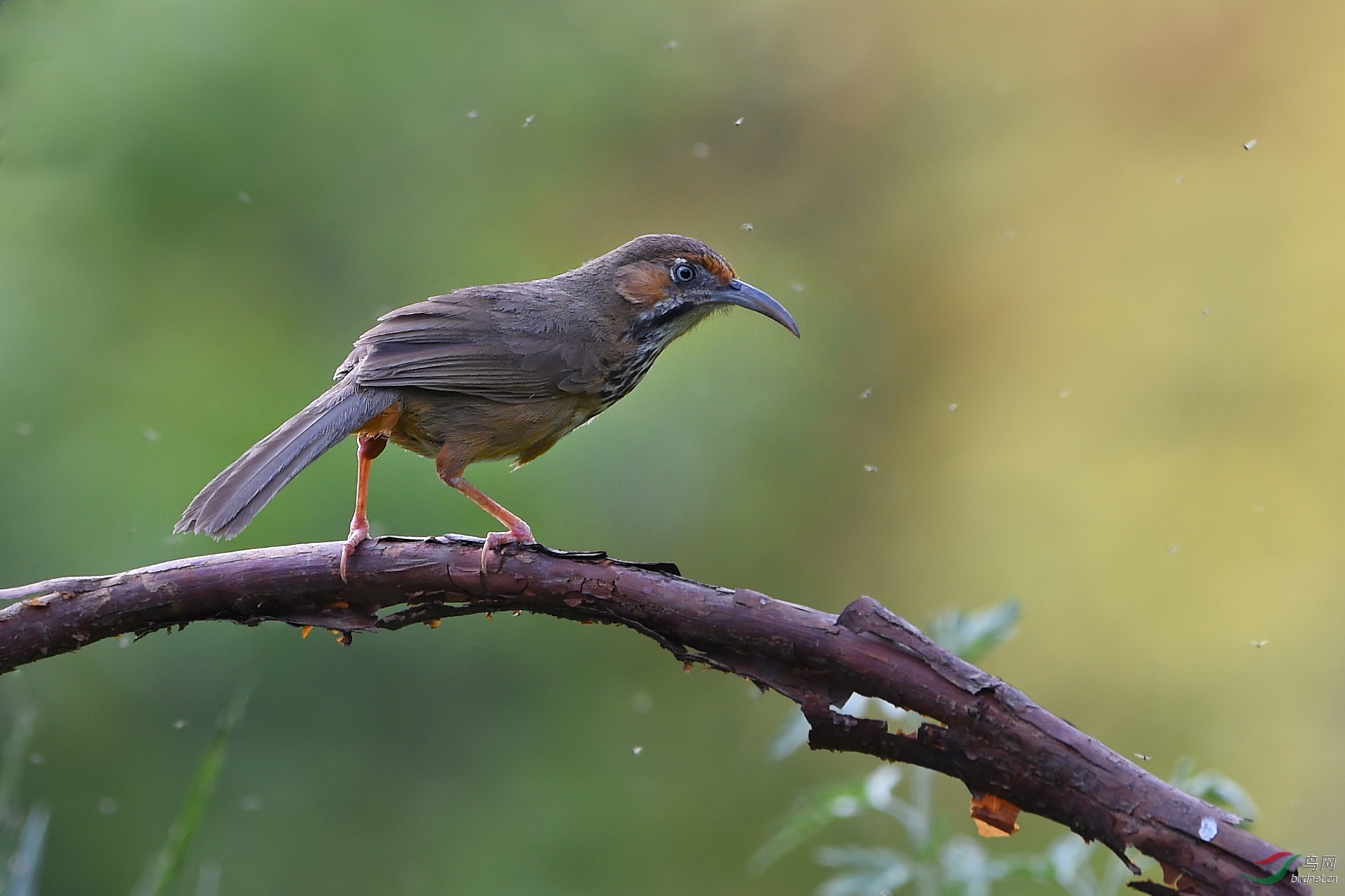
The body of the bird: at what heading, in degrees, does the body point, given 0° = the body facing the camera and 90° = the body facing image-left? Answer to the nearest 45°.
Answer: approximately 270°
